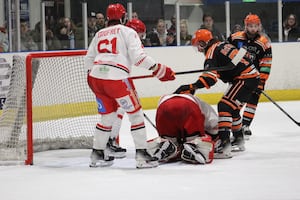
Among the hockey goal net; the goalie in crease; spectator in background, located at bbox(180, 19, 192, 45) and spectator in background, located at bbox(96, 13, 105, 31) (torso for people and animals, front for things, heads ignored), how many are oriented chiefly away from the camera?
1

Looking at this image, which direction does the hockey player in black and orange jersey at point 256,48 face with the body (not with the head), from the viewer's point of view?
toward the camera

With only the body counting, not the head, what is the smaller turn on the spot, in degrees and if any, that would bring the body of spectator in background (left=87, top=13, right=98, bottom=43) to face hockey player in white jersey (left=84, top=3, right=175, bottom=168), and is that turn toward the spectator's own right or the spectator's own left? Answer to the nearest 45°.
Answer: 0° — they already face them

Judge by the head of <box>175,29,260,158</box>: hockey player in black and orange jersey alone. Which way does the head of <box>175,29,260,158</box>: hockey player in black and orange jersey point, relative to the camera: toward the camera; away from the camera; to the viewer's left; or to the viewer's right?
to the viewer's left

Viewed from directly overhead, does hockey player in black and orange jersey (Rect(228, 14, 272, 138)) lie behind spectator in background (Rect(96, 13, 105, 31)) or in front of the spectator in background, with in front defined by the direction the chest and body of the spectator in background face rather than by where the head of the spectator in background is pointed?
in front

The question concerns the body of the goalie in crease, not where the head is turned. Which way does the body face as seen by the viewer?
away from the camera

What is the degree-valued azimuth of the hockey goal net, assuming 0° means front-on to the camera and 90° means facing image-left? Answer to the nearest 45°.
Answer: approximately 315°

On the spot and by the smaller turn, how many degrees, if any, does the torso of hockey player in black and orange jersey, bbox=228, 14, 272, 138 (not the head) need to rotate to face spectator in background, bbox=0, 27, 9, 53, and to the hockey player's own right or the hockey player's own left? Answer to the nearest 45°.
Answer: approximately 135° to the hockey player's own right

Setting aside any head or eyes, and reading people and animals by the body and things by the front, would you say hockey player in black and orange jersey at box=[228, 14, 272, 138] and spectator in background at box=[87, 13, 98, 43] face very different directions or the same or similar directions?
same or similar directions

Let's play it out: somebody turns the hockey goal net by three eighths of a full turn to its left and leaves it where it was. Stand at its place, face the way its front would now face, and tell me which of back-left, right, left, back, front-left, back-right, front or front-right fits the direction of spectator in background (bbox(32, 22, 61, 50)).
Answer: front

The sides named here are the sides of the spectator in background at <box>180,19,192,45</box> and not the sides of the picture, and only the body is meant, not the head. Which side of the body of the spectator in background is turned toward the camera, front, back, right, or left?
front

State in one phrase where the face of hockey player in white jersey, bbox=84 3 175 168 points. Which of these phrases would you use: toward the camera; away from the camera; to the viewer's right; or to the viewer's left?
away from the camera

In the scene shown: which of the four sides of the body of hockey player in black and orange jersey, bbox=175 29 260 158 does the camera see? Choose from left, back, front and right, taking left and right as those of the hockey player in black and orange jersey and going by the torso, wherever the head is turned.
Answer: left

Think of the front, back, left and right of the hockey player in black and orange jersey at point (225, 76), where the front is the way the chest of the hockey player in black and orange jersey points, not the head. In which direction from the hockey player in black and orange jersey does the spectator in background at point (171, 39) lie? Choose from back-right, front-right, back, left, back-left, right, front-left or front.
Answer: right

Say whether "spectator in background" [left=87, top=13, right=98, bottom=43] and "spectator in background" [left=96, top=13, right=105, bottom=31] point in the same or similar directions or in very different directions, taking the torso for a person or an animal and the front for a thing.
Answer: same or similar directions

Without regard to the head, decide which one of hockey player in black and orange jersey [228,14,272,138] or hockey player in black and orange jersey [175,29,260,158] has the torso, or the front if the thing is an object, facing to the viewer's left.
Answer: hockey player in black and orange jersey [175,29,260,158]

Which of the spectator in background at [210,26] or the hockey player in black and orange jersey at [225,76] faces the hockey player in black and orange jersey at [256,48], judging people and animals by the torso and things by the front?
the spectator in background

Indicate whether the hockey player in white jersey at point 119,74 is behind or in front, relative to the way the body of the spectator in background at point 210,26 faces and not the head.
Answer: in front

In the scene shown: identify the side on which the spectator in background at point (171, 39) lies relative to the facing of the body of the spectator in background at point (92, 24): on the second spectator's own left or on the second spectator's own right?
on the second spectator's own left
